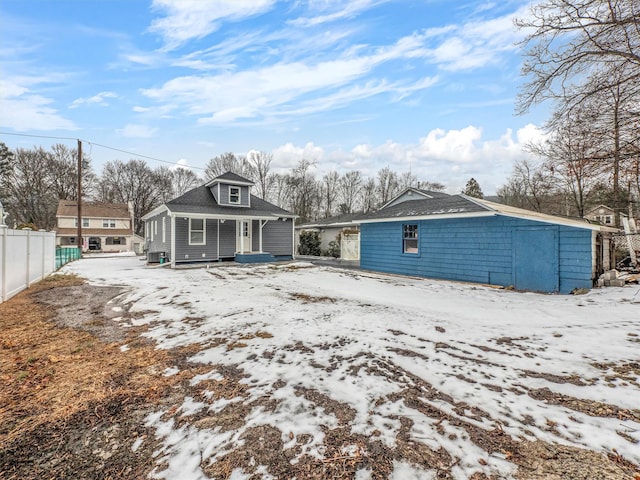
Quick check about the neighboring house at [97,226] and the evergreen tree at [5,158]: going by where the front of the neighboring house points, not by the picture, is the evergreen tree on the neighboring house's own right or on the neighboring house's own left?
on the neighboring house's own right

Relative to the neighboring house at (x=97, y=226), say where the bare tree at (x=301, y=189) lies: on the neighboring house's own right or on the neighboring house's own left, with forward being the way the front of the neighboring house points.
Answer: on the neighboring house's own left

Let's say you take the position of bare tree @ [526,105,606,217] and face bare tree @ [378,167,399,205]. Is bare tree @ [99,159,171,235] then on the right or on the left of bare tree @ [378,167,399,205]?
left

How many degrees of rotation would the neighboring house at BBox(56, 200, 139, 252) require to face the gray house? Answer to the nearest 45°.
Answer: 0° — it already faces it

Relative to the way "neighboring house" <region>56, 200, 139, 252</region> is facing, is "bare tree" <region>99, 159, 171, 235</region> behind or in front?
behind

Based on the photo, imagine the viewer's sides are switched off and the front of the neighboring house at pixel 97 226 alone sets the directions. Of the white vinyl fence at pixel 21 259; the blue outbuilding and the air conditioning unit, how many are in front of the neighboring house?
3

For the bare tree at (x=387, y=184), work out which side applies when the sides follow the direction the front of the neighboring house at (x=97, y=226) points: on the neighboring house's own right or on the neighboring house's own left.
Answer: on the neighboring house's own left

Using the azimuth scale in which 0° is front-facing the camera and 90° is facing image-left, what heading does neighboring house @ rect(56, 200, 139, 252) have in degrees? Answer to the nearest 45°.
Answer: approximately 0°
